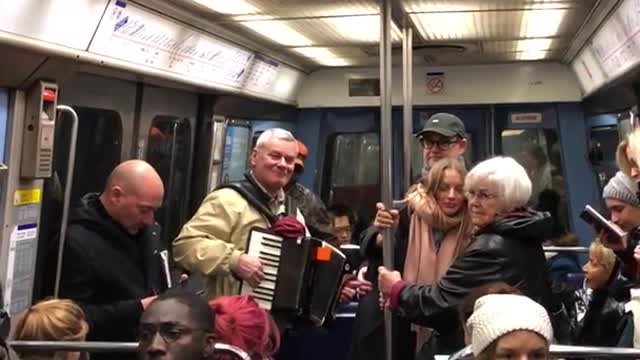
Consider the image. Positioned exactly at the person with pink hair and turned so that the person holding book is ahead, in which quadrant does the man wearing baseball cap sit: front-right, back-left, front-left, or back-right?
front-left

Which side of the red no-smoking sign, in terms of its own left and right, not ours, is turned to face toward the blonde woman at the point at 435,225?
front

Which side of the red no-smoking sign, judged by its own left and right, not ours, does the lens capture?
front

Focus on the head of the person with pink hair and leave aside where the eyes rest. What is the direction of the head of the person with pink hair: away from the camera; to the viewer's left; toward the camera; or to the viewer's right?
away from the camera

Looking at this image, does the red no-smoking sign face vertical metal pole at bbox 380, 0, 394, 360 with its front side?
yes

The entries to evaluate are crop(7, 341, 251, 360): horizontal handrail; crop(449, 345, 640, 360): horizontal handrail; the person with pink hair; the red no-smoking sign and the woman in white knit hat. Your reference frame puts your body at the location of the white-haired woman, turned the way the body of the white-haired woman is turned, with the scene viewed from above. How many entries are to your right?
1

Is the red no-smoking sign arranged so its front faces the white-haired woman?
yes

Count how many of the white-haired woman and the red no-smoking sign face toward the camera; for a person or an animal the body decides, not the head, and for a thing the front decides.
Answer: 1

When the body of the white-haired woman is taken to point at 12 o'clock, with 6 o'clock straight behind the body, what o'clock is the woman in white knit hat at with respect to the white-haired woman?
The woman in white knit hat is roughly at 9 o'clock from the white-haired woman.

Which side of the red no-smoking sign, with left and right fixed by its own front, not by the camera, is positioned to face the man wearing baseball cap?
front

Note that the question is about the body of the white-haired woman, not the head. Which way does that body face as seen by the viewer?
to the viewer's left

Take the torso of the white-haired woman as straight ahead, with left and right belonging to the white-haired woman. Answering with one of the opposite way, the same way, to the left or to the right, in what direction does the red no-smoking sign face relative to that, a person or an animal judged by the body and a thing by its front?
to the left

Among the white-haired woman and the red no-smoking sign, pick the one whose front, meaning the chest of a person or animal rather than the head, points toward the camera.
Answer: the red no-smoking sign

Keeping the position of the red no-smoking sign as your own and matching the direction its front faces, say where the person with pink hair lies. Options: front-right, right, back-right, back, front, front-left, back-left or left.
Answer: front

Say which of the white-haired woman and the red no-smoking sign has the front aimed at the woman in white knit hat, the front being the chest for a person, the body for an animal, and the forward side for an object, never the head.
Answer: the red no-smoking sign
